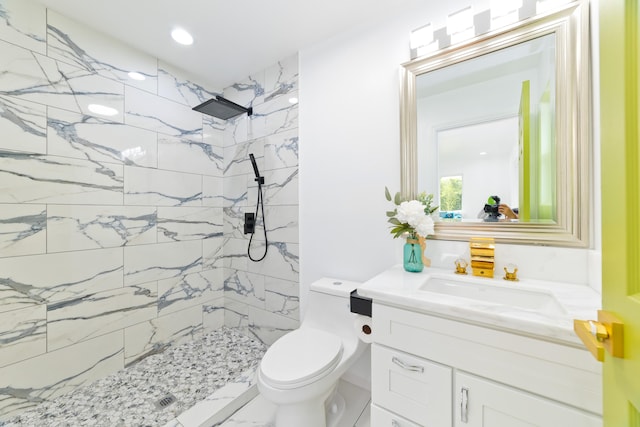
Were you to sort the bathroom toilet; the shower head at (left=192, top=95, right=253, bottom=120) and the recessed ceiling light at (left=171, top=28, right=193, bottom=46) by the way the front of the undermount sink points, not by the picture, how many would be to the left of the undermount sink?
0

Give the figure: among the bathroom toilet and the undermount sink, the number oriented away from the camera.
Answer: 0

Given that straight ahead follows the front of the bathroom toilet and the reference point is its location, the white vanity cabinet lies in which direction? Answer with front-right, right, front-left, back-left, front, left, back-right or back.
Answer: left

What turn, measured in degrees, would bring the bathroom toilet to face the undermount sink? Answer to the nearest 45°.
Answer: approximately 135° to its left

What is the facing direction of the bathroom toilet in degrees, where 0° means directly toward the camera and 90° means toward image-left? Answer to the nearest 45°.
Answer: approximately 45°

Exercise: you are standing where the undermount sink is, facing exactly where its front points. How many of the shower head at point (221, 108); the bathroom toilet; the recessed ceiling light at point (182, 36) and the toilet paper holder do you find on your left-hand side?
0

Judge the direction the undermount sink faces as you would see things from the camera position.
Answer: facing the viewer

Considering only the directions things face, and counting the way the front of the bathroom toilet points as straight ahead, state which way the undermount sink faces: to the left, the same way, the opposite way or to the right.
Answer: the same way

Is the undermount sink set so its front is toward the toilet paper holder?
no

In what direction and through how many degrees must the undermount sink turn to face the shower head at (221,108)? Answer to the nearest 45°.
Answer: approximately 90° to its right
